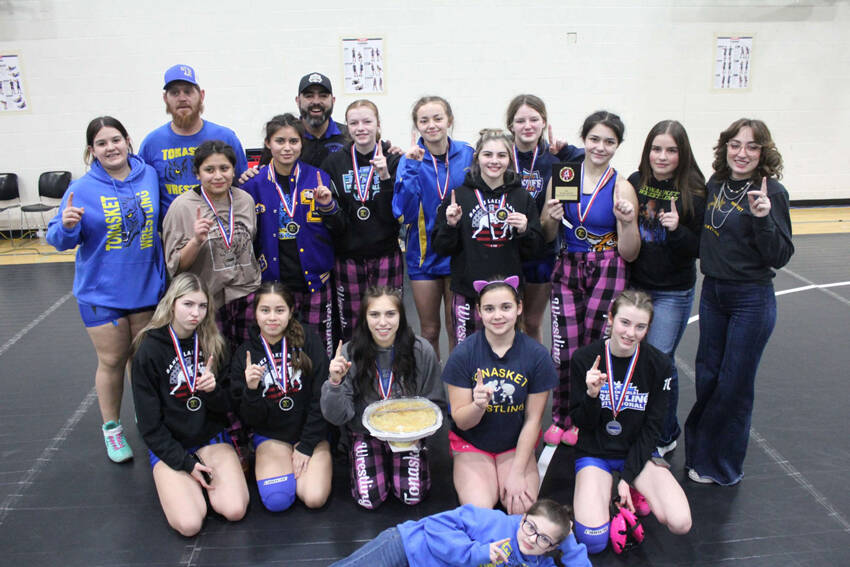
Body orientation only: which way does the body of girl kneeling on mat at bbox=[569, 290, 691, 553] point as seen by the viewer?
toward the camera

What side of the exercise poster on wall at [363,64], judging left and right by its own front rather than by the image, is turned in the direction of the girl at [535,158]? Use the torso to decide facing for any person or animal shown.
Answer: front

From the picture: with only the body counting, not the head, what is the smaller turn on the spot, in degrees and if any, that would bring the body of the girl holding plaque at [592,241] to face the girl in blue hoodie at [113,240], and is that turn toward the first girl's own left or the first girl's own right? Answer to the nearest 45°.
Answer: approximately 90° to the first girl's own right

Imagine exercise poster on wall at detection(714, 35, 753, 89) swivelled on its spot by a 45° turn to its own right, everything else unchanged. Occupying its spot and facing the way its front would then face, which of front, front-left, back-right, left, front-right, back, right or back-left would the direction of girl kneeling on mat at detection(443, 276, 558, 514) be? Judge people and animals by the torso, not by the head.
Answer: front-left

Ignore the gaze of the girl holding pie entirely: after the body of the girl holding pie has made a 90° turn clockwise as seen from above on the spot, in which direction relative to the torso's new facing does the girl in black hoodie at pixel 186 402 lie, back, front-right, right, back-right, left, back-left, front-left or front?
front

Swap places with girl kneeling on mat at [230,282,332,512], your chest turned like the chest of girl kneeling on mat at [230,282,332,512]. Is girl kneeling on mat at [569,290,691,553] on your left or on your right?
on your left

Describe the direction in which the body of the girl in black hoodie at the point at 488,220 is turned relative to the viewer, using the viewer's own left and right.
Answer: facing the viewer

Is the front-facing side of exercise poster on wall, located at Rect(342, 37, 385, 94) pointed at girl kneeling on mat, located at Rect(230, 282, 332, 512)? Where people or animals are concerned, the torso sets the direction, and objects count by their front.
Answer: yes

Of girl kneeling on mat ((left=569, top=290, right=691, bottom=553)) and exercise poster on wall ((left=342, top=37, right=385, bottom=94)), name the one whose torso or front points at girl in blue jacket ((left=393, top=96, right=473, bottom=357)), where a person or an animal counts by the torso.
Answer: the exercise poster on wall

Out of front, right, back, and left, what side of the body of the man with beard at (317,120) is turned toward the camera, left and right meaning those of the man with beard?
front

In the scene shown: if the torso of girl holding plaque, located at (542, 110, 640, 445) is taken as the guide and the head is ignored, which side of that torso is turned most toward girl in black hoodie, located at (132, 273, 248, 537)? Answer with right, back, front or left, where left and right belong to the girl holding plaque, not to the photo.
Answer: right

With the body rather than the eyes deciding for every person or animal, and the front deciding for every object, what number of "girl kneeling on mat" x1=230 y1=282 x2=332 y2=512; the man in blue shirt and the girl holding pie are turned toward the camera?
3

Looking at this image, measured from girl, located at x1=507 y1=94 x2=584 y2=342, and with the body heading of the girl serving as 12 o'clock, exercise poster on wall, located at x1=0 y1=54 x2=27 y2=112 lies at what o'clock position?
The exercise poster on wall is roughly at 4 o'clock from the girl.
